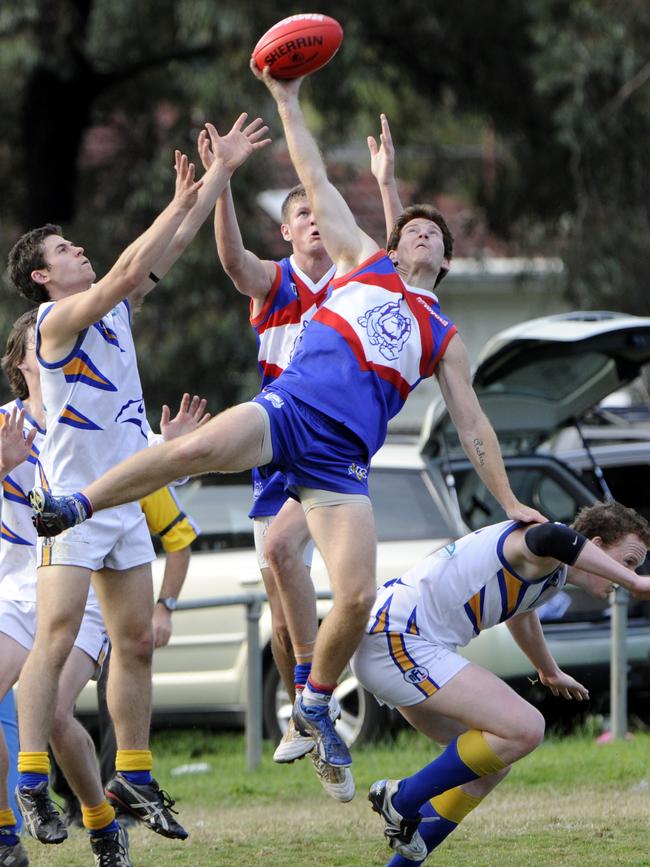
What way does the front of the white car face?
to the viewer's left

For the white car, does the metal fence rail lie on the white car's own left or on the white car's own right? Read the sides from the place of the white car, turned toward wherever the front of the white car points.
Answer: on the white car's own left
